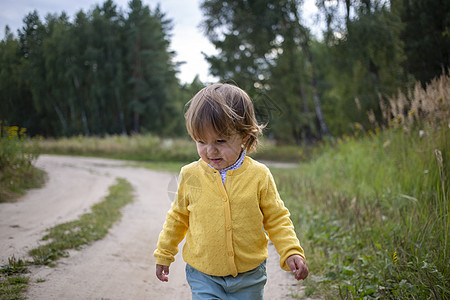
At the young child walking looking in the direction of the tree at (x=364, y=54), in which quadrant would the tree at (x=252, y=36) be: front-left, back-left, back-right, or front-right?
front-left

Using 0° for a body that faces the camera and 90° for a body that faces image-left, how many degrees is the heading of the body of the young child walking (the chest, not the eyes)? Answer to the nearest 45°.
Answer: approximately 0°

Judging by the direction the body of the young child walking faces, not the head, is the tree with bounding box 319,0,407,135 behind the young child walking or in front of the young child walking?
behind

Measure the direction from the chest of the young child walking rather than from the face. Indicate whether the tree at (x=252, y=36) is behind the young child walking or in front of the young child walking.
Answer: behind

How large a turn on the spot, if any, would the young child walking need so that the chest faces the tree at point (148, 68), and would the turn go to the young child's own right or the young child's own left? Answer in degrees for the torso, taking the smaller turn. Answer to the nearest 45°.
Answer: approximately 180°

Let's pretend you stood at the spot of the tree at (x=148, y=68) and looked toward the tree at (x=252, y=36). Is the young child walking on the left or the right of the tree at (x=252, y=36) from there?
right
